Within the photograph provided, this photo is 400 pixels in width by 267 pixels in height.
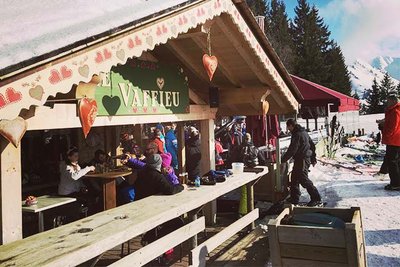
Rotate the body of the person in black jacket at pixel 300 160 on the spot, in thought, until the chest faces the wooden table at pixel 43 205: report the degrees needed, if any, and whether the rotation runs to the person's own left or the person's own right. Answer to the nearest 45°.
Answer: approximately 45° to the person's own left

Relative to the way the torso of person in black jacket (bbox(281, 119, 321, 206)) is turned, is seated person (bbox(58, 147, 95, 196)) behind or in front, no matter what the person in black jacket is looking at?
in front

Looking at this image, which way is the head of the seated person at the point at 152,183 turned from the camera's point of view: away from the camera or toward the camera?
away from the camera

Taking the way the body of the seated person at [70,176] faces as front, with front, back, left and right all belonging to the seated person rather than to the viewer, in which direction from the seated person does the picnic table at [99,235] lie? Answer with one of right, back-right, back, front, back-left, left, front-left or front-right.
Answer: right

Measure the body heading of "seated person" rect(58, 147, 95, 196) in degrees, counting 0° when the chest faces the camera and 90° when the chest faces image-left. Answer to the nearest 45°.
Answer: approximately 270°

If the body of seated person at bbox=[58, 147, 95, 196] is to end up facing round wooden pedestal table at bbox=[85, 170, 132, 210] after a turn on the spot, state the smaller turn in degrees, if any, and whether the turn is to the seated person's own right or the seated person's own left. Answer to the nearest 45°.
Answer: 0° — they already face it

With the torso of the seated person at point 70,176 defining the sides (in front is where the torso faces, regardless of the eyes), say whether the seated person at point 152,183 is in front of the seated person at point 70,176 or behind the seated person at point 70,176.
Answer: in front

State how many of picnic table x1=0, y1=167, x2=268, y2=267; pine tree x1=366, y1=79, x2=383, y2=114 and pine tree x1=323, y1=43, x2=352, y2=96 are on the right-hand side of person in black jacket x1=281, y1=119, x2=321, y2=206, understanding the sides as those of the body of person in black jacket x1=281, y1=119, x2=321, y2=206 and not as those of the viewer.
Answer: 2

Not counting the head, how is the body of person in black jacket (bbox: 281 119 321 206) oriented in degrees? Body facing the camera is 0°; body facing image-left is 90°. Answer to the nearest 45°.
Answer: approximately 90°

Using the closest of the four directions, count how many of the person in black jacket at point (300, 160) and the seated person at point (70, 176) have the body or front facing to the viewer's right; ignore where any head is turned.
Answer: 1

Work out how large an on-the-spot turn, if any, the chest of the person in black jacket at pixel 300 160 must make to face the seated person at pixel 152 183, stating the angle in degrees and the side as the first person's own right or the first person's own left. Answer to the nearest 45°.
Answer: approximately 45° to the first person's own left

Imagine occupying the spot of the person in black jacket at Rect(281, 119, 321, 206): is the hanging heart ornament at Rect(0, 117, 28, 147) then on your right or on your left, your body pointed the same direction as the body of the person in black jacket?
on your left

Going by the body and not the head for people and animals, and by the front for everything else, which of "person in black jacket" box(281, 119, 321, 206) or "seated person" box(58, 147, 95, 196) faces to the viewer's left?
the person in black jacket

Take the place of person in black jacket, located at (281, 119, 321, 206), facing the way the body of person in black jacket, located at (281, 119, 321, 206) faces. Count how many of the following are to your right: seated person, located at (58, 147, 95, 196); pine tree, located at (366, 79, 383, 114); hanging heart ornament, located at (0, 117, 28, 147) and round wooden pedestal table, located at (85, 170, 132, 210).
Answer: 1
